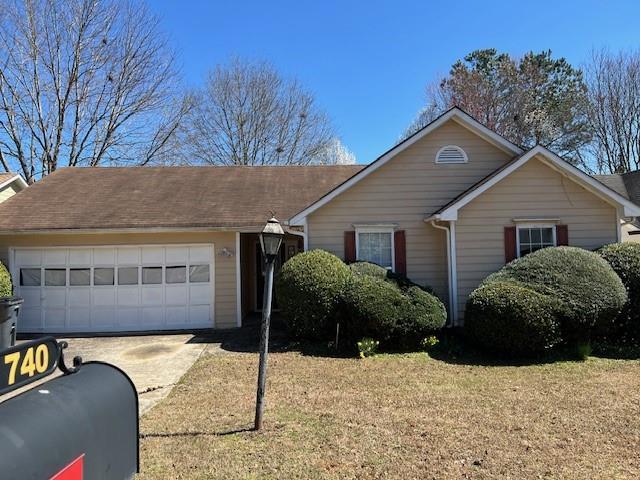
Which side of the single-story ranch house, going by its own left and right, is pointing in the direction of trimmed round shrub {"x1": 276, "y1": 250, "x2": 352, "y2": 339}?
front

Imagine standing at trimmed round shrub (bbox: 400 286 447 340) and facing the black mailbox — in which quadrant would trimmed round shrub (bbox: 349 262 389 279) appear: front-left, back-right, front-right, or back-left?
back-right

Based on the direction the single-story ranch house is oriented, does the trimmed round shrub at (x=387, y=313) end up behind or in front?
in front

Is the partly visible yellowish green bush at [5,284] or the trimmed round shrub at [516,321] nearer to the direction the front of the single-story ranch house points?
the trimmed round shrub

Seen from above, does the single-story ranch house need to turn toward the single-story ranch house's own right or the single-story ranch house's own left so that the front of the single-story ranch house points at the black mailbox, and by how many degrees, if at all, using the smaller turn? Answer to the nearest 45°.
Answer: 0° — it already faces it

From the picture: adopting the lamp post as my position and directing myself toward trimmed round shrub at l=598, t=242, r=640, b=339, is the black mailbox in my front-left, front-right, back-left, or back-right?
back-right

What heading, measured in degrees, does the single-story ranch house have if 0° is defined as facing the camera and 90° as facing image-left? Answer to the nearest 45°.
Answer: approximately 0°

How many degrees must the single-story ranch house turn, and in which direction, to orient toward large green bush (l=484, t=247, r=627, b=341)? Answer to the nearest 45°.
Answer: approximately 45° to its left

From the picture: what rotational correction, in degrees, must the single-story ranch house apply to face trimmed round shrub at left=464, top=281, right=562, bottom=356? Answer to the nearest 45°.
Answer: approximately 45° to its left

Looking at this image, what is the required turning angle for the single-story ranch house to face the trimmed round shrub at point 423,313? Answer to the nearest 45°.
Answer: approximately 45° to its left

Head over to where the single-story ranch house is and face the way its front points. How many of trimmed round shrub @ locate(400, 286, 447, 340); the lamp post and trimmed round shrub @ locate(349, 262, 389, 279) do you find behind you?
0

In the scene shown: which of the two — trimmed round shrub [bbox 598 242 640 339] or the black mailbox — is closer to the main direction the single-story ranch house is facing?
the black mailbox

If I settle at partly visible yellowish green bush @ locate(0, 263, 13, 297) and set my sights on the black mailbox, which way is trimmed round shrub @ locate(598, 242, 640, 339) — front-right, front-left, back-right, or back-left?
front-left

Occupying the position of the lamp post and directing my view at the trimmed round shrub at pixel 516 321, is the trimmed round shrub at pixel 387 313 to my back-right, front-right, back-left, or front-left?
front-left

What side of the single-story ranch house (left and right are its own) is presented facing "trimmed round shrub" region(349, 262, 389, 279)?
front
